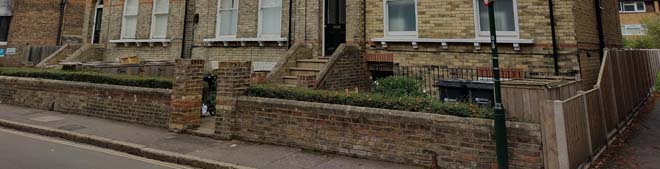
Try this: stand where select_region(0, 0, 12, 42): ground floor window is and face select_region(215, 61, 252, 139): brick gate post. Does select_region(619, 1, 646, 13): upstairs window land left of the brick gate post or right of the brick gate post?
left

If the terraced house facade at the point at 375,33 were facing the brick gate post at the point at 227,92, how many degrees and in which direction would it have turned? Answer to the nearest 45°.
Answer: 0° — it already faces it

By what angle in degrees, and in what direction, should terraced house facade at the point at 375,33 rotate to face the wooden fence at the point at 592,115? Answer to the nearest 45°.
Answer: approximately 90° to its left

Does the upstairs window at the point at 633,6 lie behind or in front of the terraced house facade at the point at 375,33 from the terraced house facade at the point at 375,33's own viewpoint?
behind

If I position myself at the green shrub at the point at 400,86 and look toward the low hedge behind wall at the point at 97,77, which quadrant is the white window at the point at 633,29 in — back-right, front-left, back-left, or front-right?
back-right

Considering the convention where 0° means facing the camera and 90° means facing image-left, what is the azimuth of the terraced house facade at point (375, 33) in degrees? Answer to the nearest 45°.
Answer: approximately 45°

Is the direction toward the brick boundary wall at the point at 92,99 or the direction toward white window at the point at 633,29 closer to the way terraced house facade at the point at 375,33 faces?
the brick boundary wall
